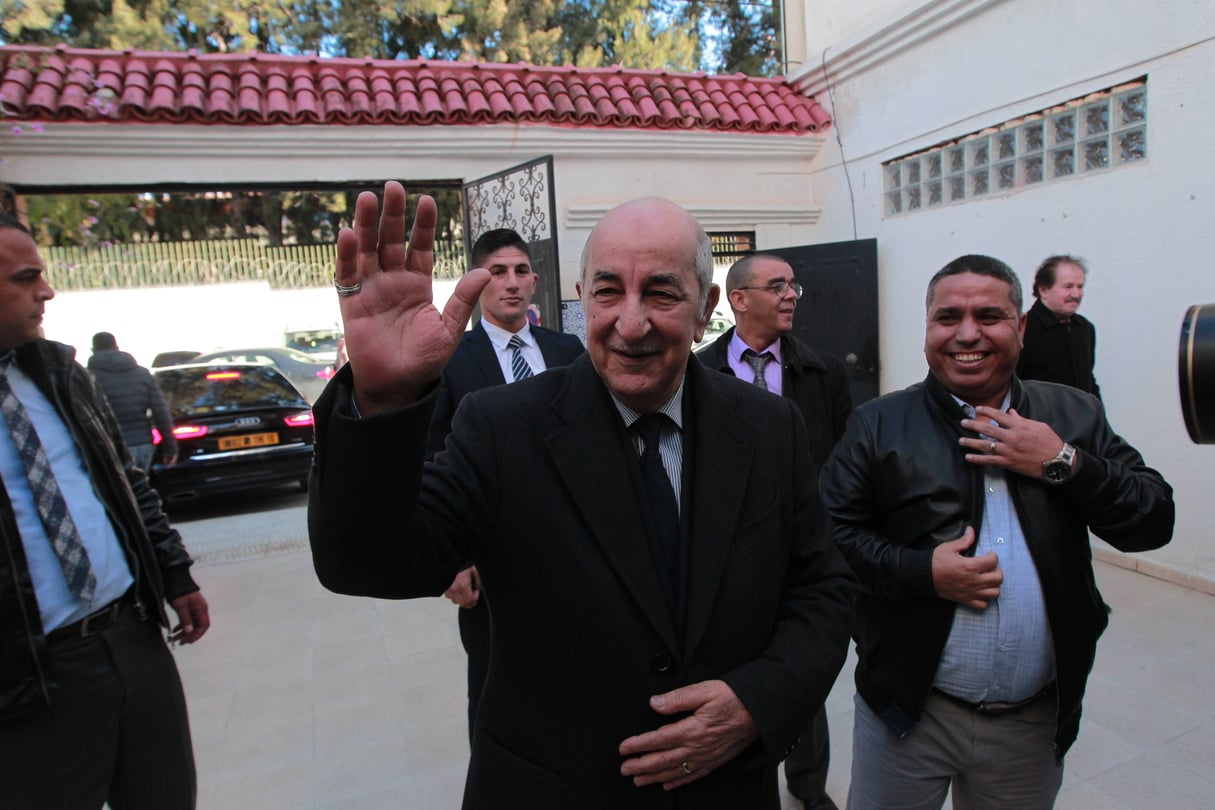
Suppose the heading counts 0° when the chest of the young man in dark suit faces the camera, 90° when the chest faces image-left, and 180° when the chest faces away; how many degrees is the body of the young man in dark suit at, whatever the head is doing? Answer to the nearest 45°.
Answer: approximately 0°

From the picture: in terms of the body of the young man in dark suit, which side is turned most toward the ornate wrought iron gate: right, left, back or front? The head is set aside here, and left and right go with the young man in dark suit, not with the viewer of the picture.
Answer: back

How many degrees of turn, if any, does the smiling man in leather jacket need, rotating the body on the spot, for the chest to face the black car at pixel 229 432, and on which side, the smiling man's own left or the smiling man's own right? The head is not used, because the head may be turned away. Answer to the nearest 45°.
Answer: approximately 135° to the smiling man's own right

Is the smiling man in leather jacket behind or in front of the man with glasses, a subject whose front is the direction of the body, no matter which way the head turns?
in front

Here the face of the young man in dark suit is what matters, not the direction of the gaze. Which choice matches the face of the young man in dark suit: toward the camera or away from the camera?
toward the camera

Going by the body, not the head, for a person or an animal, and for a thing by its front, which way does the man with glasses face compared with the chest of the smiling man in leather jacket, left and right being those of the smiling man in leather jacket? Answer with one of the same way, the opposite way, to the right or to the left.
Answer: the same way

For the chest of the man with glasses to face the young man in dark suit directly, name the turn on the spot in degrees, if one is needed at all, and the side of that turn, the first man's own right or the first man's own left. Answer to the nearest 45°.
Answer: approximately 90° to the first man's own right

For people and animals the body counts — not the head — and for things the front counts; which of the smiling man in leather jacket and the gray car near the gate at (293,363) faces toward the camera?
the smiling man in leather jacket

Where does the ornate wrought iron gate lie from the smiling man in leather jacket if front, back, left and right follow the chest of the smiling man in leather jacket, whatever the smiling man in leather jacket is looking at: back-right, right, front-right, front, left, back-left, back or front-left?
back-right

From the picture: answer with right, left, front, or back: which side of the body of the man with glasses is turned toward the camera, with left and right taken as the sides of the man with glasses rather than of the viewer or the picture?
front

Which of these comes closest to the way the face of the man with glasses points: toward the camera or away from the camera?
toward the camera

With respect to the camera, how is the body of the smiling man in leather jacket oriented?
toward the camera

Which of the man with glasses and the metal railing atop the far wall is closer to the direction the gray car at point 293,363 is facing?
the metal railing atop the far wall
